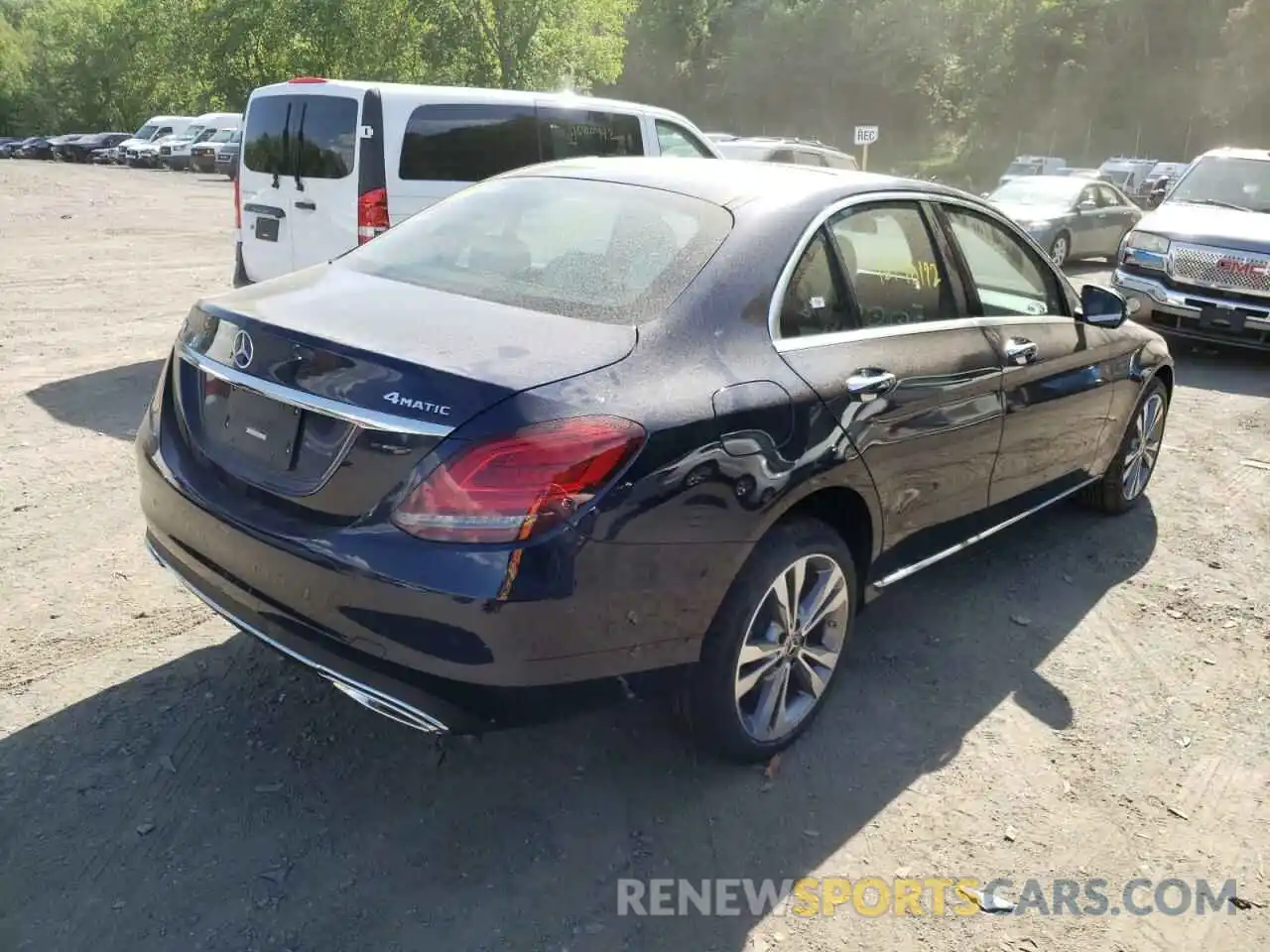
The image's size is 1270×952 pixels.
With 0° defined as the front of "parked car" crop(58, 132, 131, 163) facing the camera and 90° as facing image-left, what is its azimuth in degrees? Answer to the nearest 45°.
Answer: approximately 45°

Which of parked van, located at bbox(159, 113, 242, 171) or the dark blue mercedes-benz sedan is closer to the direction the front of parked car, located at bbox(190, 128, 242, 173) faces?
the dark blue mercedes-benz sedan

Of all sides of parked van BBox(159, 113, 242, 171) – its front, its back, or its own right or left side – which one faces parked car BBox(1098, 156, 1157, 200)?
left

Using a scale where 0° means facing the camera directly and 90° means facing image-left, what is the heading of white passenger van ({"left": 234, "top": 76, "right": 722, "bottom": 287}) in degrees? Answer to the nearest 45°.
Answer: approximately 225°

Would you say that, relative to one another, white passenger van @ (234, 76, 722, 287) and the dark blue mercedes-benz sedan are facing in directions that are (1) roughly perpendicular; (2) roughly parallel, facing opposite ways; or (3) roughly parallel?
roughly parallel

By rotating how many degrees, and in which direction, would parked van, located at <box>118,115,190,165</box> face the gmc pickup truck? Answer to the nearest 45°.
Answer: approximately 45° to its left

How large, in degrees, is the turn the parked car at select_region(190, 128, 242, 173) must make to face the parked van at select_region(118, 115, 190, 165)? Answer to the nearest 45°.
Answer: approximately 135° to its right

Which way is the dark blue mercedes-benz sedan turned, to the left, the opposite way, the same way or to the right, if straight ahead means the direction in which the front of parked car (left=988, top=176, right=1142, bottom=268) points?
the opposite way

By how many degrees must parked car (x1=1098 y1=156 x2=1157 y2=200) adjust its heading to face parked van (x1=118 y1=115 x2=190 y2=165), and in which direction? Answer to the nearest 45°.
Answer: approximately 45° to its right

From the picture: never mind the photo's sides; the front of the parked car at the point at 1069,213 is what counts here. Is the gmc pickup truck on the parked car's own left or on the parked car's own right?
on the parked car's own left

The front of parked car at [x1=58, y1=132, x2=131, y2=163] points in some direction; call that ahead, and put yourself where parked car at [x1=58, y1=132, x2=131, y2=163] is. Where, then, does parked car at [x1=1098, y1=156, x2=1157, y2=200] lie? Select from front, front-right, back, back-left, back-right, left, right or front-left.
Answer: left
